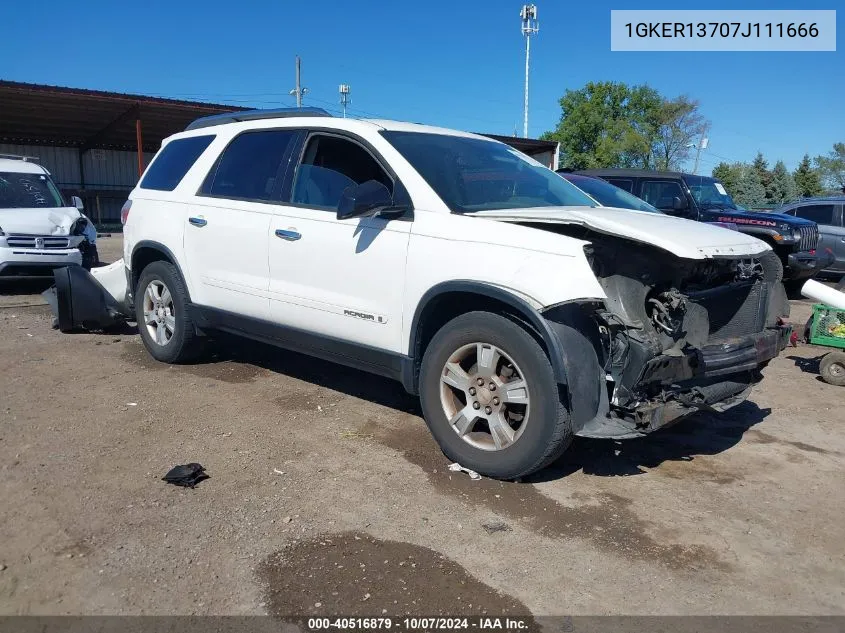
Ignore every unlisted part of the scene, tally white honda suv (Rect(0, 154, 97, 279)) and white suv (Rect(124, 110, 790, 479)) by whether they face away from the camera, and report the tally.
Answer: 0

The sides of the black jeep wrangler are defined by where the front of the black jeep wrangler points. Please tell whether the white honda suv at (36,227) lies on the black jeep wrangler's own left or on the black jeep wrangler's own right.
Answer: on the black jeep wrangler's own right

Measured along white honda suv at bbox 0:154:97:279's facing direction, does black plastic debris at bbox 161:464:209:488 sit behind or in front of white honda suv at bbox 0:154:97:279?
in front

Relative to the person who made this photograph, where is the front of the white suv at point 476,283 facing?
facing the viewer and to the right of the viewer

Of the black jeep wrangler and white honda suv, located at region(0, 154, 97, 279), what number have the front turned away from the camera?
0

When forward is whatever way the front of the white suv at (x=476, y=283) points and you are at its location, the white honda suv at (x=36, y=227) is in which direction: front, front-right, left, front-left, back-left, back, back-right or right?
back

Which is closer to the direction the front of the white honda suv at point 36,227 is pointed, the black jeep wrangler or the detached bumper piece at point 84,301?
the detached bumper piece

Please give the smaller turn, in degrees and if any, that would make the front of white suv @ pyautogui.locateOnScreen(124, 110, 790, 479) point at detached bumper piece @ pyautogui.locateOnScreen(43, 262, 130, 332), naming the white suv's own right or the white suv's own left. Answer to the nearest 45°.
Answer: approximately 180°
